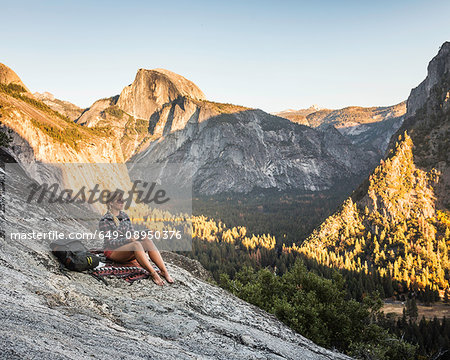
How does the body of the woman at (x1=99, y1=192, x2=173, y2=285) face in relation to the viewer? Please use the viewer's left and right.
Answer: facing the viewer and to the right of the viewer

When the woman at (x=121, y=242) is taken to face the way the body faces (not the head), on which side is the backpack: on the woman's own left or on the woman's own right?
on the woman's own right
